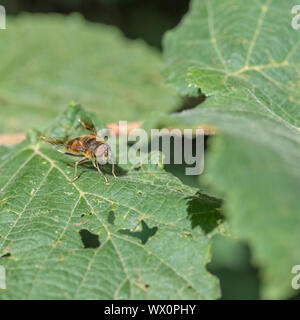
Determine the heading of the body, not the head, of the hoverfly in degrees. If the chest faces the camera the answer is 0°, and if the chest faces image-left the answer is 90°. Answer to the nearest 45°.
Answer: approximately 315°
